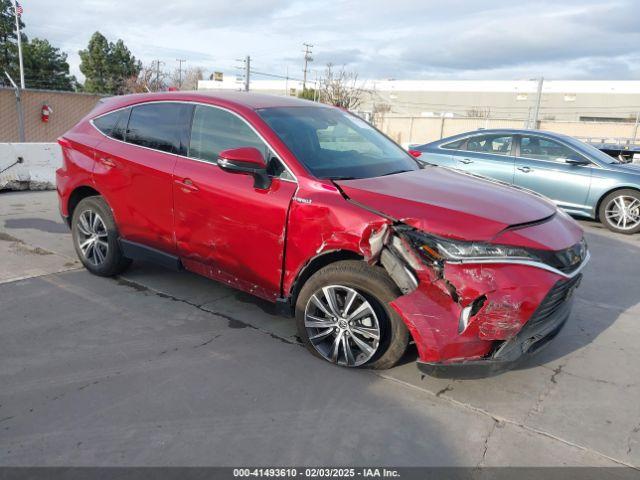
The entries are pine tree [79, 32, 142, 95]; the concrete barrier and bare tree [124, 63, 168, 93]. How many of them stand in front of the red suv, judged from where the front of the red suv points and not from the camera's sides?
0

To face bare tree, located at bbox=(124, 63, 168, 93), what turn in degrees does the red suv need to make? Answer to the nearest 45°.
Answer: approximately 135° to its left

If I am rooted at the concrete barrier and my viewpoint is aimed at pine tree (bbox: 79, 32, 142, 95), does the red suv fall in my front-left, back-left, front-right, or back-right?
back-right

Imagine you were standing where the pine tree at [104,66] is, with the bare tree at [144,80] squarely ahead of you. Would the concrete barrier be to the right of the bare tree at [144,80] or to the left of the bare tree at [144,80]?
right

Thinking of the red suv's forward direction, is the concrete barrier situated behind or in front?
behind

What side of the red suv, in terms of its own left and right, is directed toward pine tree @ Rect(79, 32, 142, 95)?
back

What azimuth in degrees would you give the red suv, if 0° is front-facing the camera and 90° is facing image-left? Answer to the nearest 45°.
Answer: approximately 315°
